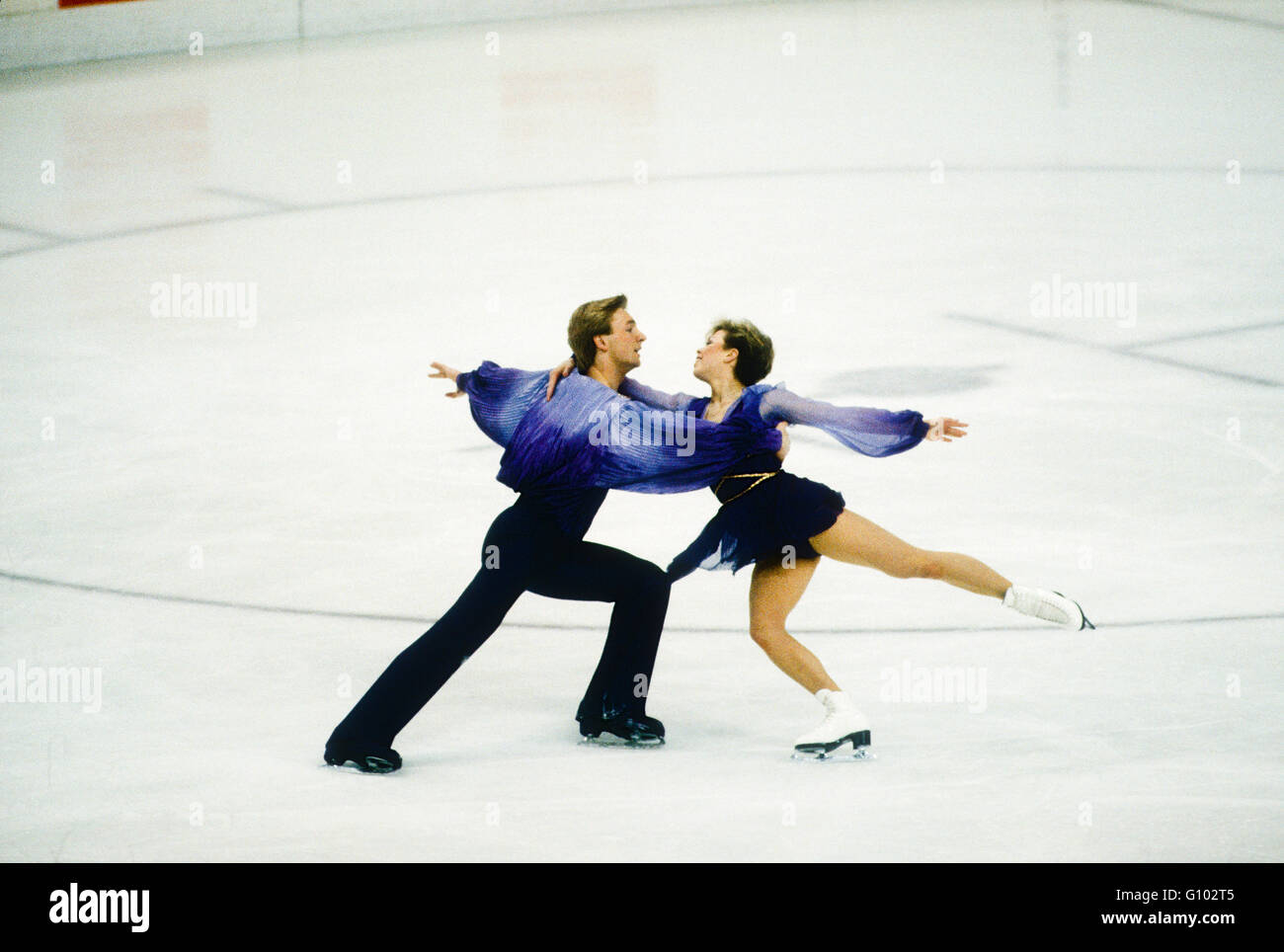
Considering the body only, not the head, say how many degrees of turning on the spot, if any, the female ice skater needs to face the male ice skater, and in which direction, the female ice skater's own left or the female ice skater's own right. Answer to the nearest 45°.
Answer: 0° — they already face them

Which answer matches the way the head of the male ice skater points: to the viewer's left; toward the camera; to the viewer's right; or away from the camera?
to the viewer's right

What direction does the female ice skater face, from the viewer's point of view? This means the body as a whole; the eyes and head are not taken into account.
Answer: to the viewer's left

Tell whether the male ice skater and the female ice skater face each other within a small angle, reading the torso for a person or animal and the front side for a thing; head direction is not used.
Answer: yes

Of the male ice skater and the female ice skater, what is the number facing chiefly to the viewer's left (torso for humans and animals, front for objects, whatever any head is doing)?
1

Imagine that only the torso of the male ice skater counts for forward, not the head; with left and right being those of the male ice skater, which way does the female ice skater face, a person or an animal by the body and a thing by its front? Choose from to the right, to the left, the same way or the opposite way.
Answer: the opposite way

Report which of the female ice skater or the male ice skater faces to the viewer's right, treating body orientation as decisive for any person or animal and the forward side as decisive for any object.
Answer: the male ice skater

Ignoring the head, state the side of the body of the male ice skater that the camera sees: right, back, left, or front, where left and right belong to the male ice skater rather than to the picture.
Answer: right

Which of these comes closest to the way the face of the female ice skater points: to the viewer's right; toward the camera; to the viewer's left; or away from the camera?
to the viewer's left

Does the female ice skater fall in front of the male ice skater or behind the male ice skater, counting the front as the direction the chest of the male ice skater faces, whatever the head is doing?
in front
